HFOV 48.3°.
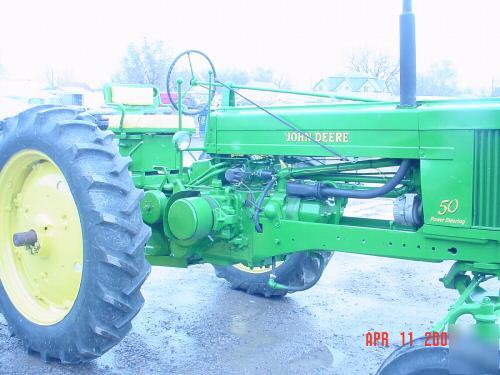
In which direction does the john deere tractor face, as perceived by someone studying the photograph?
facing the viewer and to the right of the viewer

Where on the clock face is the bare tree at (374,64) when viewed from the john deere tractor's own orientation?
The bare tree is roughly at 8 o'clock from the john deere tractor.

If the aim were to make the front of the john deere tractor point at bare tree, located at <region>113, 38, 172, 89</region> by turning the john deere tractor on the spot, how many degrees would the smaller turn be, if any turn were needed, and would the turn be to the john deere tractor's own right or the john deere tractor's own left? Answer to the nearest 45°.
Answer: approximately 135° to the john deere tractor's own left
